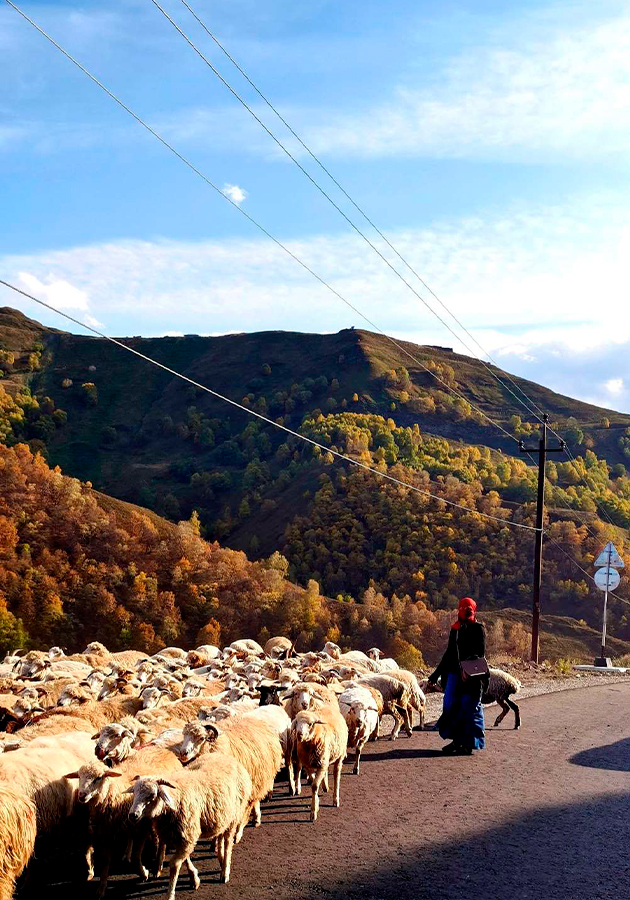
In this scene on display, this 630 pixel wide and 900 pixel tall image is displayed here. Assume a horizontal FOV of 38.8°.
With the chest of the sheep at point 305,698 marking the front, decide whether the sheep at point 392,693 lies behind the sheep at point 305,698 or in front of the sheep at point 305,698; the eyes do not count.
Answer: behind

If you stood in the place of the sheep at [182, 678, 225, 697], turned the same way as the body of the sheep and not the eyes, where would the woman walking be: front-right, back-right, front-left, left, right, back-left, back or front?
back-left

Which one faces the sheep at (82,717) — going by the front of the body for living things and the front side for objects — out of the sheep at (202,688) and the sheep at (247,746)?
the sheep at (202,688)

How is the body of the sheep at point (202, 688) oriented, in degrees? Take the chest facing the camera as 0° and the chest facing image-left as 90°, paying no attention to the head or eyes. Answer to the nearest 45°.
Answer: approximately 45°

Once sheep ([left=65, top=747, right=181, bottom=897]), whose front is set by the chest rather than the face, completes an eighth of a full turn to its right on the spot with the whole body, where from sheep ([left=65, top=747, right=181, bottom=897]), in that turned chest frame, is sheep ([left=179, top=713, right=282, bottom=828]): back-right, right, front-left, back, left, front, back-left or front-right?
back-right

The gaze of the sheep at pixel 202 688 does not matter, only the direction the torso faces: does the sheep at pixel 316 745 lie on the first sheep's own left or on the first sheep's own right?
on the first sheep's own left

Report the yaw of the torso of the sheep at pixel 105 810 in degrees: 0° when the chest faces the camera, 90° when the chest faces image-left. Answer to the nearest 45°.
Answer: approximately 45°

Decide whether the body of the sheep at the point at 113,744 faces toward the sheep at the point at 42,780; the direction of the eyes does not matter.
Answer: yes

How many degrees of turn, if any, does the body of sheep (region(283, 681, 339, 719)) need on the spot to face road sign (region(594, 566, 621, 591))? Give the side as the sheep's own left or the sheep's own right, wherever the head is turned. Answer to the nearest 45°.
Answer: approximately 180°

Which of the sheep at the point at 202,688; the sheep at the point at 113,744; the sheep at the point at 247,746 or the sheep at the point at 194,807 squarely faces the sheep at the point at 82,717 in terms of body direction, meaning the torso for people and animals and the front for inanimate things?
the sheep at the point at 202,688
